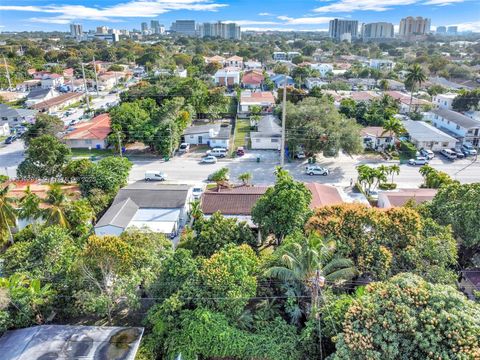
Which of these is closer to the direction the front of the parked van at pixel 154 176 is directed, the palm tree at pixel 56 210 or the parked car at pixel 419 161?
the parked car

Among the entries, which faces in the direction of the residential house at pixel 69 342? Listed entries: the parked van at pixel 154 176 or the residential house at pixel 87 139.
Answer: the residential house at pixel 87 139

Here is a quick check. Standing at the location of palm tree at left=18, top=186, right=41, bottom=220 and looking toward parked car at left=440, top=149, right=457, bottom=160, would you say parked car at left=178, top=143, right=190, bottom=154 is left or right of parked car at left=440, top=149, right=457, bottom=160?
left

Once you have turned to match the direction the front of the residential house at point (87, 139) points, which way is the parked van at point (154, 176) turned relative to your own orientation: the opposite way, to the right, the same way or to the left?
to the left

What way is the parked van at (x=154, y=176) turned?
to the viewer's right

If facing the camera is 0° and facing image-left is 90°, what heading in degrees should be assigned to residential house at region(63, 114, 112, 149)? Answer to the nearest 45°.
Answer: approximately 0°

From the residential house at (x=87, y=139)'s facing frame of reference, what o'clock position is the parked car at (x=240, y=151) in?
The parked car is roughly at 10 o'clock from the residential house.
